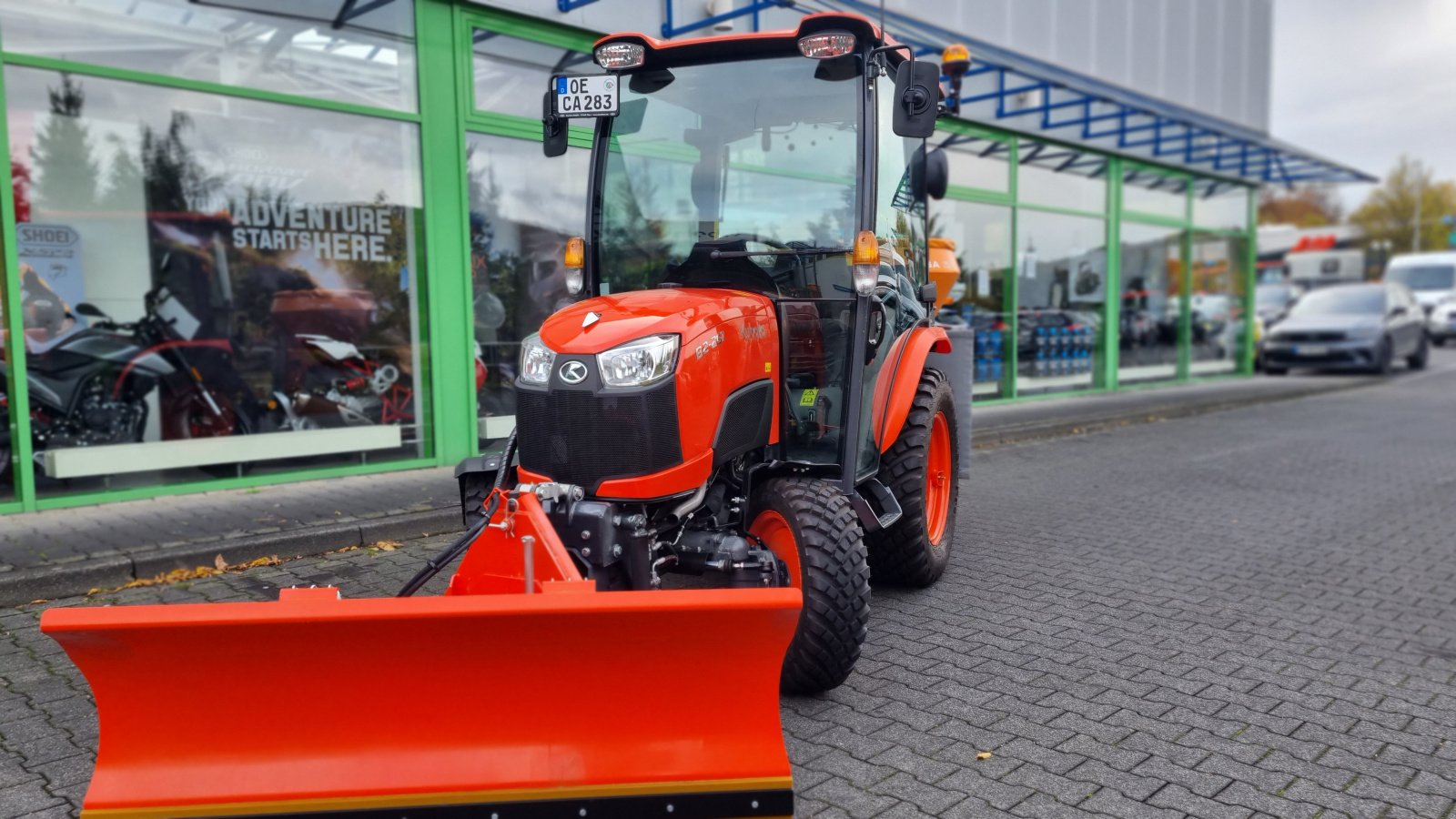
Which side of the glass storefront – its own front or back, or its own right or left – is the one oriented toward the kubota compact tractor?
front

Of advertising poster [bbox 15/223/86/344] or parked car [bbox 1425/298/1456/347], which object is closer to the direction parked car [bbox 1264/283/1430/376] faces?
the advertising poster

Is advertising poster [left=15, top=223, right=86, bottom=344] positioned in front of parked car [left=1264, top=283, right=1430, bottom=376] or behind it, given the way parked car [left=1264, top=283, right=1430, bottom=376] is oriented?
in front

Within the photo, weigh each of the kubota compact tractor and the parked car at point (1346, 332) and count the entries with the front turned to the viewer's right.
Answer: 0

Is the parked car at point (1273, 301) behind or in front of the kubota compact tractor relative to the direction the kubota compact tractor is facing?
behind

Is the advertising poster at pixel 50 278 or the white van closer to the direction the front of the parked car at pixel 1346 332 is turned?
the advertising poster

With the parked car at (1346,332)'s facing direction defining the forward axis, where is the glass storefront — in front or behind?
in front

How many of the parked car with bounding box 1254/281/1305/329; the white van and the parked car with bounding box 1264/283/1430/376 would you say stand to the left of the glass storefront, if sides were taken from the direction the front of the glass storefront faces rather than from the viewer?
3

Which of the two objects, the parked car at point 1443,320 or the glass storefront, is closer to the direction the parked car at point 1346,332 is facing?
the glass storefront

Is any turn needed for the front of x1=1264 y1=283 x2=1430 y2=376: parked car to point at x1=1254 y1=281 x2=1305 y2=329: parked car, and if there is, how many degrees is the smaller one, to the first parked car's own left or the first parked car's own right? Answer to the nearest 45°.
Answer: approximately 135° to the first parked car's own right

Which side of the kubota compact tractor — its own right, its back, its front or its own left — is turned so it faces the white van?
back

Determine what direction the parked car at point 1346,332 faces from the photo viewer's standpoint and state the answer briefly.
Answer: facing the viewer and to the left of the viewer

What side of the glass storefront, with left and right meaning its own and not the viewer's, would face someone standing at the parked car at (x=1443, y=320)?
left

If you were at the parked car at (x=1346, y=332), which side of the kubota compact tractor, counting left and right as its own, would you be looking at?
back

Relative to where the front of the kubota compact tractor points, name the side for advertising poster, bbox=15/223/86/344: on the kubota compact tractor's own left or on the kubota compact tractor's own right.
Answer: on the kubota compact tractor's own right

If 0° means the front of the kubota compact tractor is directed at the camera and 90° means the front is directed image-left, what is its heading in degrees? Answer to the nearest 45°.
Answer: approximately 45°

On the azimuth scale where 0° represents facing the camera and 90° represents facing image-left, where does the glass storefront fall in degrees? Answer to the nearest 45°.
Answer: approximately 315°

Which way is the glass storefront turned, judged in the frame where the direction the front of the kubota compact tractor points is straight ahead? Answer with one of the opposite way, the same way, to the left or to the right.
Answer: to the left
